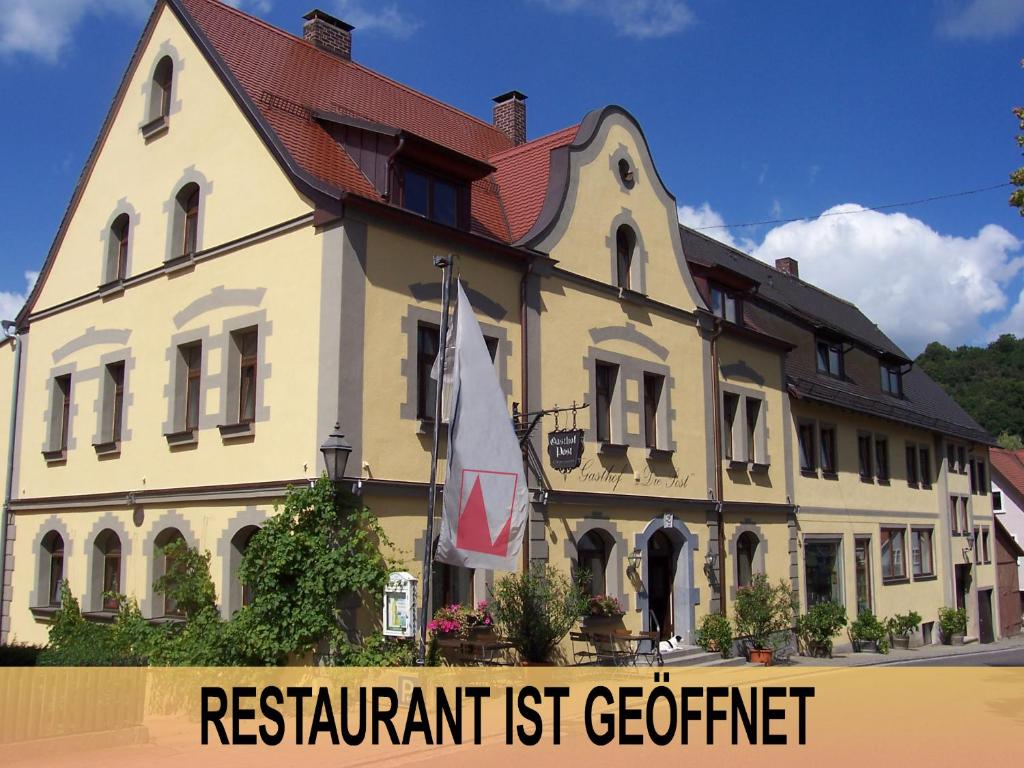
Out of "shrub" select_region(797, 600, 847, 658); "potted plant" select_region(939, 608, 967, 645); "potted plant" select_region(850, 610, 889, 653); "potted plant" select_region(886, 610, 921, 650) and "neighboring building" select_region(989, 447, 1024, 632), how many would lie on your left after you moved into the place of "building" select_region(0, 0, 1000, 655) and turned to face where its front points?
5

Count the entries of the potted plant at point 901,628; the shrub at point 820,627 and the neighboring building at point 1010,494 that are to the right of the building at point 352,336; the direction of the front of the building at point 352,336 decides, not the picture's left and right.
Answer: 0

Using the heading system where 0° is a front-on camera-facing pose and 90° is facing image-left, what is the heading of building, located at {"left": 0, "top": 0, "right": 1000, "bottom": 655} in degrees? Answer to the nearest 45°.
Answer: approximately 315°

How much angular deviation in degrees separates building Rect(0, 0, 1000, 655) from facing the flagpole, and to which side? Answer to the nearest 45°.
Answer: approximately 45° to its right

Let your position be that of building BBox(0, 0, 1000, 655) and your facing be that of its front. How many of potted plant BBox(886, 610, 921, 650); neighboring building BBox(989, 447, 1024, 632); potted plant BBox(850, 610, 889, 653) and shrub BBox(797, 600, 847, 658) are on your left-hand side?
4

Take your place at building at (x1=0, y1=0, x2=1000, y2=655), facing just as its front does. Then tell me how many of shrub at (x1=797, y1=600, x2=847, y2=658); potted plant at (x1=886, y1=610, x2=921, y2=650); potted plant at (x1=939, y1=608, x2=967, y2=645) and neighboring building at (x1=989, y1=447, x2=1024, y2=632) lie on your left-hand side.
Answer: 4

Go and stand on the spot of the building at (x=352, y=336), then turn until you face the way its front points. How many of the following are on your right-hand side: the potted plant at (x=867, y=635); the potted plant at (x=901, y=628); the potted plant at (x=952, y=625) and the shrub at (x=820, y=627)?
0

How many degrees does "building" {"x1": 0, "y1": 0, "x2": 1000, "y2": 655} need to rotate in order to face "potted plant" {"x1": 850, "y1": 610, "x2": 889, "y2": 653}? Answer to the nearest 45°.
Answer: approximately 90° to its left

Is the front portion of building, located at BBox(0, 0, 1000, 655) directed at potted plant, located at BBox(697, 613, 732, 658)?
no

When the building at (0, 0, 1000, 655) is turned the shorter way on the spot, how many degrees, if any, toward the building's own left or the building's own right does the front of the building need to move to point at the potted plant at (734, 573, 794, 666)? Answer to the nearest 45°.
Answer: approximately 90° to the building's own left

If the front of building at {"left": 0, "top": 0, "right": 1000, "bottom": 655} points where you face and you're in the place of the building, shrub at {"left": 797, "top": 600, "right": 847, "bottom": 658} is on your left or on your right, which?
on your left

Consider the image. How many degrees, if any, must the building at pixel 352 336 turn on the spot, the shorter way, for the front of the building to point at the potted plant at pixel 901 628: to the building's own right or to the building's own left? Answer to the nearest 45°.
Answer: approximately 90° to the building's own left

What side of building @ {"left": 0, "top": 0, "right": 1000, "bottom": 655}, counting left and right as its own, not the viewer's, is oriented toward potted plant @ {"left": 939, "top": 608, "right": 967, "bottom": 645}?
left
